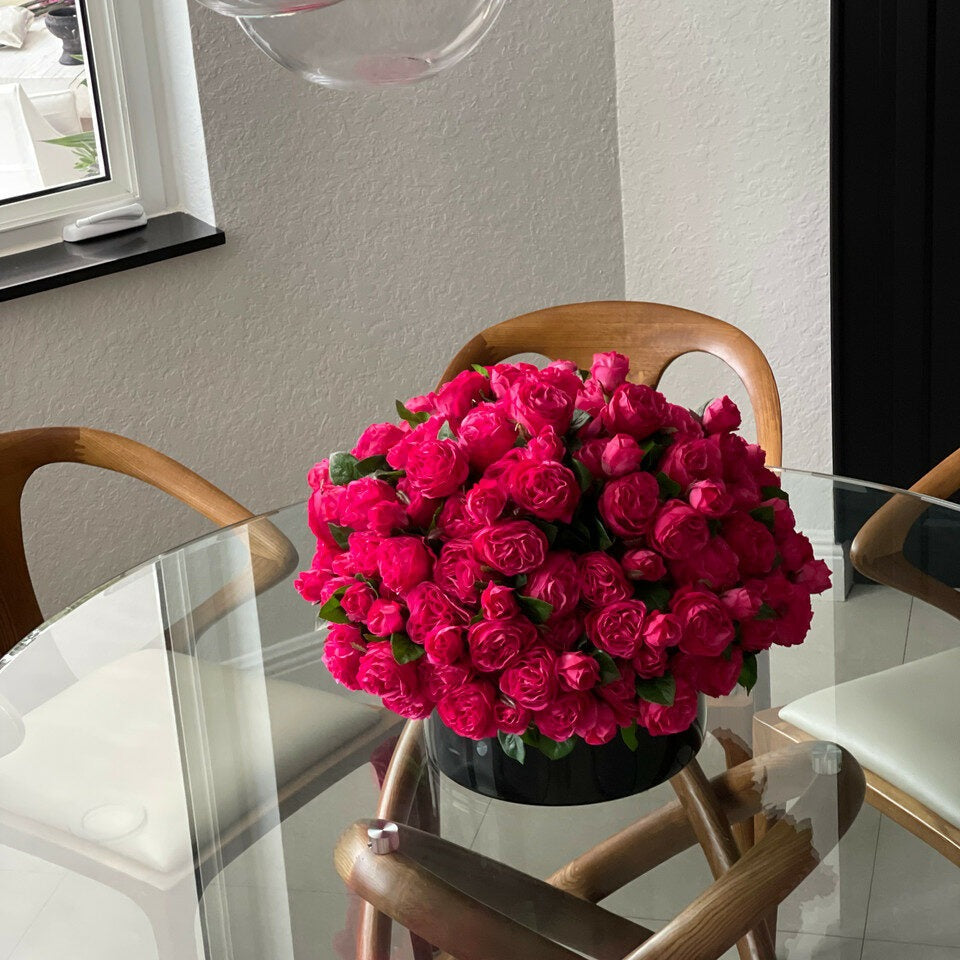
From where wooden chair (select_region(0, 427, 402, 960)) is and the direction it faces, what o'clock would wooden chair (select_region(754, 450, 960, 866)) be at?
wooden chair (select_region(754, 450, 960, 866)) is roughly at 11 o'clock from wooden chair (select_region(0, 427, 402, 960)).

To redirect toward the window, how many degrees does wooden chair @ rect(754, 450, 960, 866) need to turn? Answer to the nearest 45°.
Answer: approximately 90° to its right

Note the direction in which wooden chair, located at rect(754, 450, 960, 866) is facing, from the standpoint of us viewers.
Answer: facing the viewer and to the left of the viewer

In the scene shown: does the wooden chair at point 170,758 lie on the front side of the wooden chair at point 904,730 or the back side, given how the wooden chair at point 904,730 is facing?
on the front side

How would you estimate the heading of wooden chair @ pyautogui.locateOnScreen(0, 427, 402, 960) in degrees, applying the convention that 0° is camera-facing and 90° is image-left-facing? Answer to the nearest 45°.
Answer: approximately 315°

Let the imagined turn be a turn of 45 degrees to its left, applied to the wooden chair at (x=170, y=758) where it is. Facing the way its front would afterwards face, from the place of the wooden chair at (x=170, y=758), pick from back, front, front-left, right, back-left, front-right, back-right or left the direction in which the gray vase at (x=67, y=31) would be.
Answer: left

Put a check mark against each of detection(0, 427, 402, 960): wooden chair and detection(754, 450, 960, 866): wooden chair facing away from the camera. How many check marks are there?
0

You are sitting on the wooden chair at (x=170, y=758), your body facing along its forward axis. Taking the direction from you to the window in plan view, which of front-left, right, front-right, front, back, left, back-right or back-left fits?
back-left
